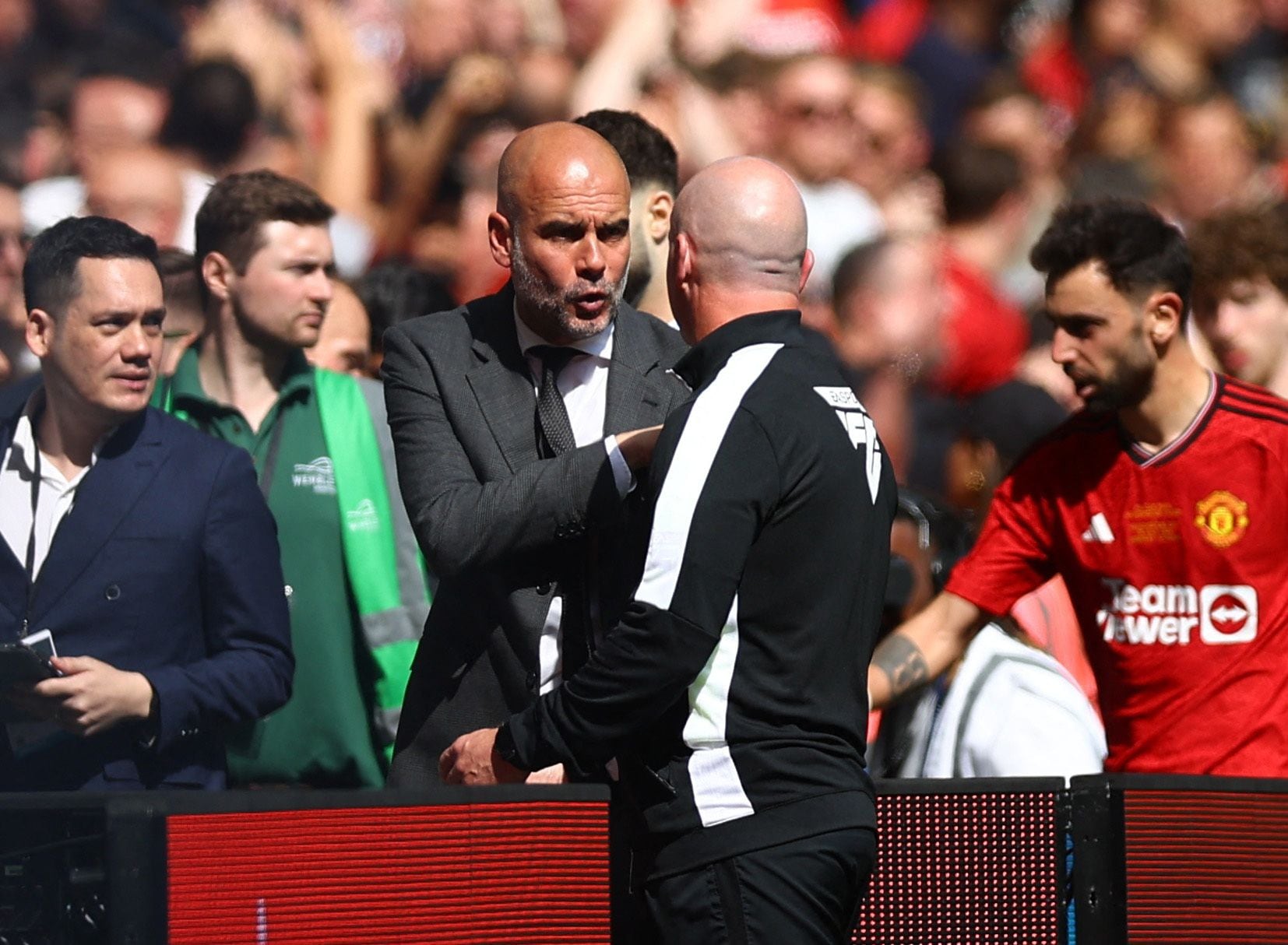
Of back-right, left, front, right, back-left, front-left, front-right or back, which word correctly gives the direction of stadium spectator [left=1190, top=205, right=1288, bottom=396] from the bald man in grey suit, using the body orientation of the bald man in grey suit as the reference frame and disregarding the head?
left

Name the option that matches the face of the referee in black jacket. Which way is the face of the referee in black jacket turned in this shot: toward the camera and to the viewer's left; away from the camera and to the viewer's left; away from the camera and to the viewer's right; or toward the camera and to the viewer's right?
away from the camera and to the viewer's left

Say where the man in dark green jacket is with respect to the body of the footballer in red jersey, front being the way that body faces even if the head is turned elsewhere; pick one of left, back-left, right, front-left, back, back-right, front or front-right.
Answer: front-right

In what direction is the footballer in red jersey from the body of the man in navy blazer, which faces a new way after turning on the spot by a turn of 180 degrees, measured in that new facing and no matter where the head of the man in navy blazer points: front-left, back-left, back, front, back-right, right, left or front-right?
front-right

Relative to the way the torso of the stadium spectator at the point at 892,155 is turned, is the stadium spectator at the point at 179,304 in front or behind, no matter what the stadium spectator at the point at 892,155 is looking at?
in front

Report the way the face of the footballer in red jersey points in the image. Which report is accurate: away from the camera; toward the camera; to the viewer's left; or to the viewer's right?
to the viewer's left

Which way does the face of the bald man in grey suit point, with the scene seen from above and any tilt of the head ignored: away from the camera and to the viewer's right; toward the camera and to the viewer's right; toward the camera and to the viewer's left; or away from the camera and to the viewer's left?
toward the camera and to the viewer's right

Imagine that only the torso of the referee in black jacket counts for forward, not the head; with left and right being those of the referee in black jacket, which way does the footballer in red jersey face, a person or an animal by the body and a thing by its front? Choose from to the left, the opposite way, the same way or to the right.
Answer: to the left

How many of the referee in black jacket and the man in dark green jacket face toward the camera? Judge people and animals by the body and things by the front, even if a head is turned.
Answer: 1

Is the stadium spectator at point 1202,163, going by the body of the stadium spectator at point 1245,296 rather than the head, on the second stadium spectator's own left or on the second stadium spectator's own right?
on the second stadium spectator's own right

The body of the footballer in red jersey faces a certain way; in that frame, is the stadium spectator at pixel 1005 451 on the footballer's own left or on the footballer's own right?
on the footballer's own right

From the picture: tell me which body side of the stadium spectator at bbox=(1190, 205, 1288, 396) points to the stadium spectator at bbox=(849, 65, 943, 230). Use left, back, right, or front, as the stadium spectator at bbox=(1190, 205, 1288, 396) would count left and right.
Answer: right
